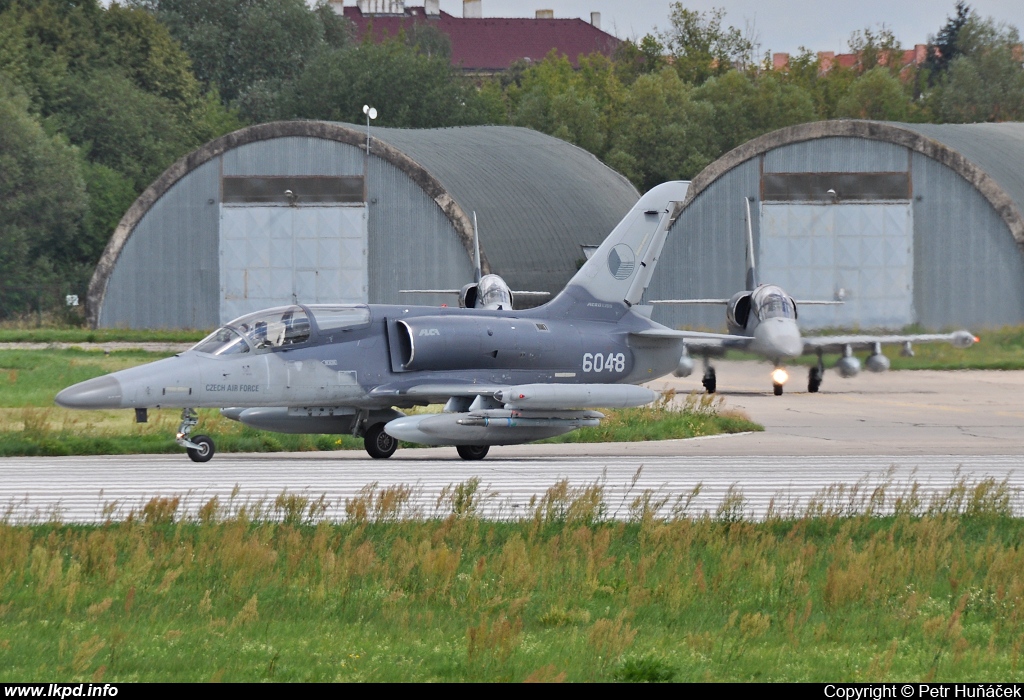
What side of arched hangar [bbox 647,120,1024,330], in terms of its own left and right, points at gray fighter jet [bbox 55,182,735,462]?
front

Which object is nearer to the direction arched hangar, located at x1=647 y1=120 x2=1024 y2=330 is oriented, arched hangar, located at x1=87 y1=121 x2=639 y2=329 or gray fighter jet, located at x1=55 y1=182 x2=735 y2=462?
the gray fighter jet

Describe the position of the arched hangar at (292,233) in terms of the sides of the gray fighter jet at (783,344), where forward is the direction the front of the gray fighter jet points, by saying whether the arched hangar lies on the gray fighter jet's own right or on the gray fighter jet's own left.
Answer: on the gray fighter jet's own right

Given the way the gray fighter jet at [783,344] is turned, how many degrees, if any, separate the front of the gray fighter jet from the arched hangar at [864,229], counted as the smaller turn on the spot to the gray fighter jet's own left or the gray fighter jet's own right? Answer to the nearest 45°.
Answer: approximately 180°

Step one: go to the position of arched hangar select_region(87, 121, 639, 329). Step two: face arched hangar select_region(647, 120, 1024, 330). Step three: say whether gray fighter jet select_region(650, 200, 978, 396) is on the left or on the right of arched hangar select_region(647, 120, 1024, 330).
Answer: right

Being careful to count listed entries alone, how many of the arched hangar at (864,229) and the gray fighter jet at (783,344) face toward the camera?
2

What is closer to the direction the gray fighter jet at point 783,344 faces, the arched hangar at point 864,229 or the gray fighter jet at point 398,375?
the gray fighter jet

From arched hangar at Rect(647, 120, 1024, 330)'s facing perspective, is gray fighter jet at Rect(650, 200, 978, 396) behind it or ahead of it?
ahead

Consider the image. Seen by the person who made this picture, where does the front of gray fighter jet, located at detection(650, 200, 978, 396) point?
facing the viewer

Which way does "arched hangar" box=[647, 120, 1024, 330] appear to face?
toward the camera

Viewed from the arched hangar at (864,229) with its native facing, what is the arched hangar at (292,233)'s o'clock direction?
the arched hangar at (292,233) is roughly at 3 o'clock from the arched hangar at (864,229).
